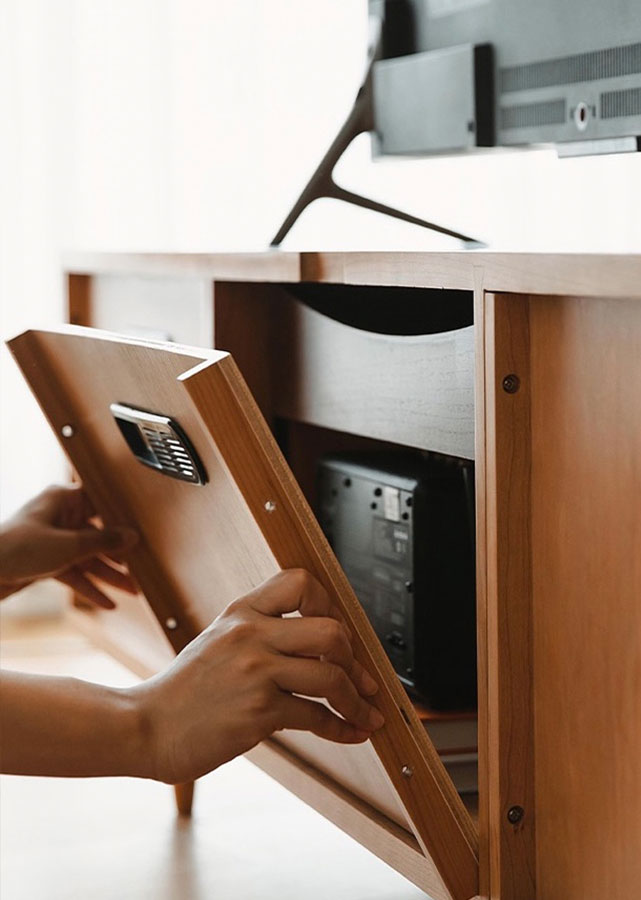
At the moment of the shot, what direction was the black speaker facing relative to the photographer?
facing away from the viewer and to the right of the viewer

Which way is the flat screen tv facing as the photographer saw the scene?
facing away from the viewer and to the right of the viewer

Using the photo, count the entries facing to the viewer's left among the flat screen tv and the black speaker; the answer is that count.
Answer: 0
